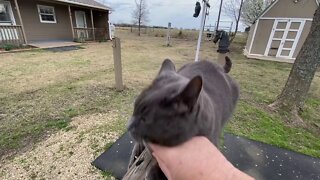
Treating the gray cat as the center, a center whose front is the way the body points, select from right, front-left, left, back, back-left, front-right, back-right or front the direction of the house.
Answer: right

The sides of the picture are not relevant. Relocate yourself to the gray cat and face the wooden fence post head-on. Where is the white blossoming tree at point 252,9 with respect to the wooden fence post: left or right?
right

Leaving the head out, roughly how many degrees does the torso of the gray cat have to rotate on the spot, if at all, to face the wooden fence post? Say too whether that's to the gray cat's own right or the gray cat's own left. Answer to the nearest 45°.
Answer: approximately 90° to the gray cat's own right

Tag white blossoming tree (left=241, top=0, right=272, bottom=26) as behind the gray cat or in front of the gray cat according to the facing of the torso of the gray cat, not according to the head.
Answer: behind

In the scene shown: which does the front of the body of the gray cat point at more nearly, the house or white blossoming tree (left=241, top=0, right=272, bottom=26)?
the house

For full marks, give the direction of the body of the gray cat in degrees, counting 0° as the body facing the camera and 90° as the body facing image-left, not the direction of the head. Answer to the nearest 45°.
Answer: approximately 45°
